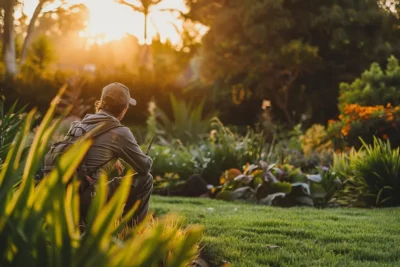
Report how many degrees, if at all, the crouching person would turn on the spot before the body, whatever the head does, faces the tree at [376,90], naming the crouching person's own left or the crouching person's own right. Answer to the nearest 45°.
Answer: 0° — they already face it

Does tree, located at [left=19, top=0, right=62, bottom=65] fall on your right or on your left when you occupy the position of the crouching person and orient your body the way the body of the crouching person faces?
on your left

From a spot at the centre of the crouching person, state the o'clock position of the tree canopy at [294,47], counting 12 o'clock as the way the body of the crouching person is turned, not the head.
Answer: The tree canopy is roughly at 11 o'clock from the crouching person.

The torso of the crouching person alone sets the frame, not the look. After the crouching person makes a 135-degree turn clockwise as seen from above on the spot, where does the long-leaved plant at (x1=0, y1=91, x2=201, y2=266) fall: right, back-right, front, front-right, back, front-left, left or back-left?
front

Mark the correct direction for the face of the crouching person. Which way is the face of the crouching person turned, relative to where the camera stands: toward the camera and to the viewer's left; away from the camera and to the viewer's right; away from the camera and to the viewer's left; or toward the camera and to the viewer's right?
away from the camera and to the viewer's right

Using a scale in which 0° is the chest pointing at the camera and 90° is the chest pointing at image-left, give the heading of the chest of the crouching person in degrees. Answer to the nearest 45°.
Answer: approximately 225°

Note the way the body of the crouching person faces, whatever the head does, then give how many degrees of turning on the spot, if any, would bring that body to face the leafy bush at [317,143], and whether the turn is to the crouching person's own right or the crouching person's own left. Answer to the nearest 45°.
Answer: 0° — they already face it
